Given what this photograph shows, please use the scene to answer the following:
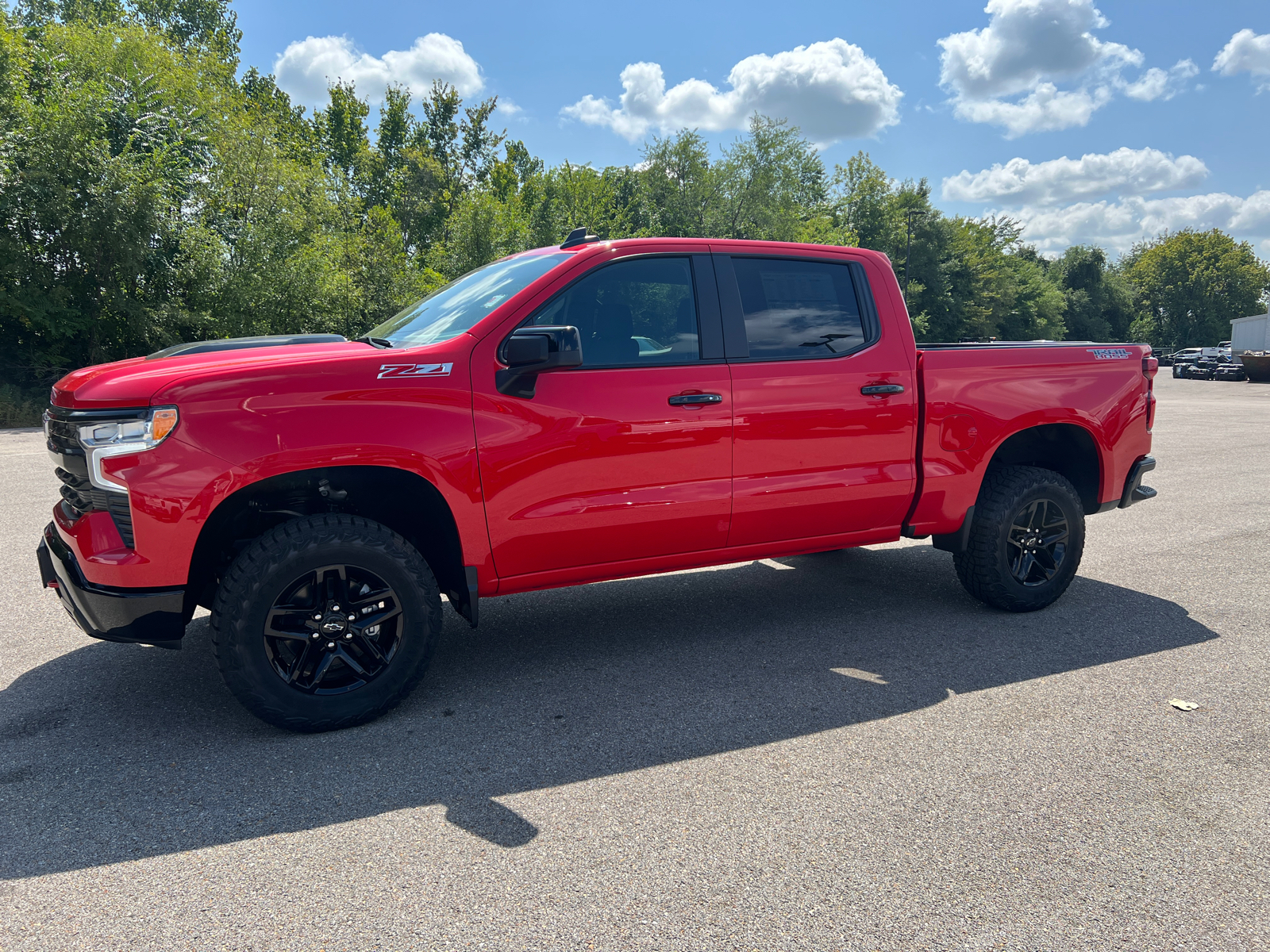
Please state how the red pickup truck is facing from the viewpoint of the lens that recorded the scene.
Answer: facing the viewer and to the left of the viewer
